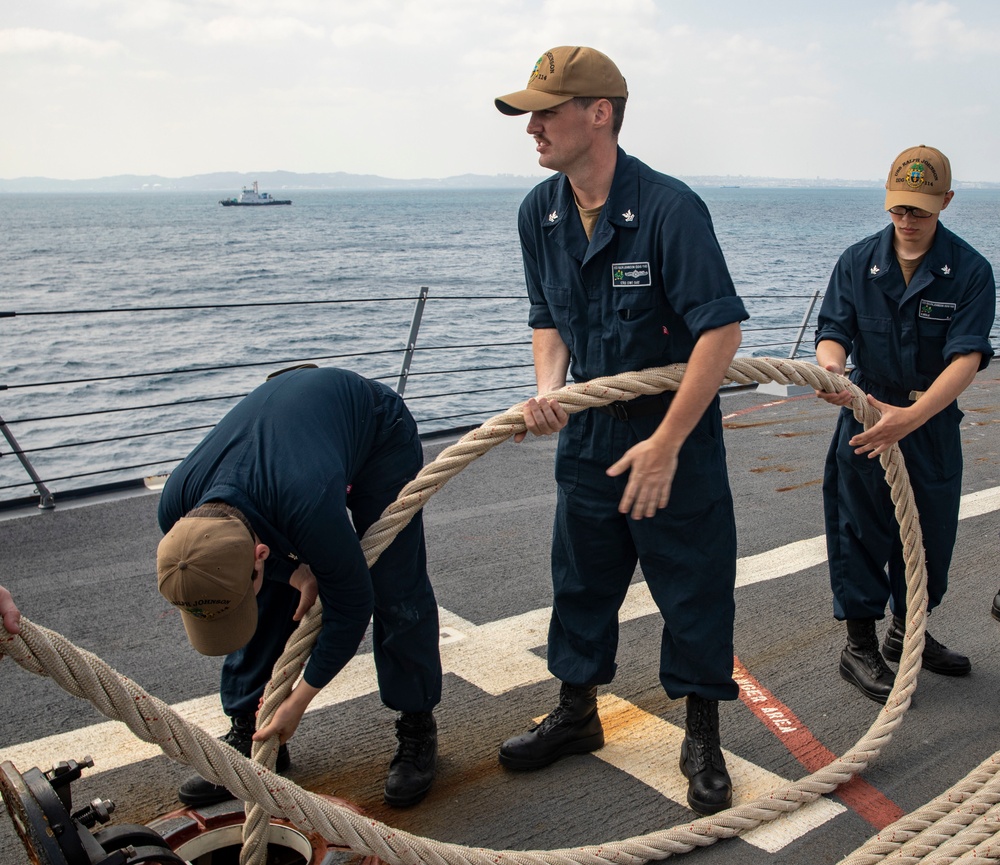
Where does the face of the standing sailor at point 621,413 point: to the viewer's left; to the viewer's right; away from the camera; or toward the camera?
to the viewer's left

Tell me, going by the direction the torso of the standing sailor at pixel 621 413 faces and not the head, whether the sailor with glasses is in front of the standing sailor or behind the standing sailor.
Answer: behind

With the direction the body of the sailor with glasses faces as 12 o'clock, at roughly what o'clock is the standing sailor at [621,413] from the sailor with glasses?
The standing sailor is roughly at 1 o'clock from the sailor with glasses.

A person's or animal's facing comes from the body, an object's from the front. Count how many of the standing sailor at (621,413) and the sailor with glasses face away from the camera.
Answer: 0

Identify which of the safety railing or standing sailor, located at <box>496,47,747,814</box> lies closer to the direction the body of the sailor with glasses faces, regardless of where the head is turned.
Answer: the standing sailor

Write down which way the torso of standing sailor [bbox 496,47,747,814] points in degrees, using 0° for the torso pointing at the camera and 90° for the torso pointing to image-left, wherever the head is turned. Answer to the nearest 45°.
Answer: approximately 45°

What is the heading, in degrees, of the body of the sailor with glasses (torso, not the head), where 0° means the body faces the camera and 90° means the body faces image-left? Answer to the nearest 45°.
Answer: approximately 0°
